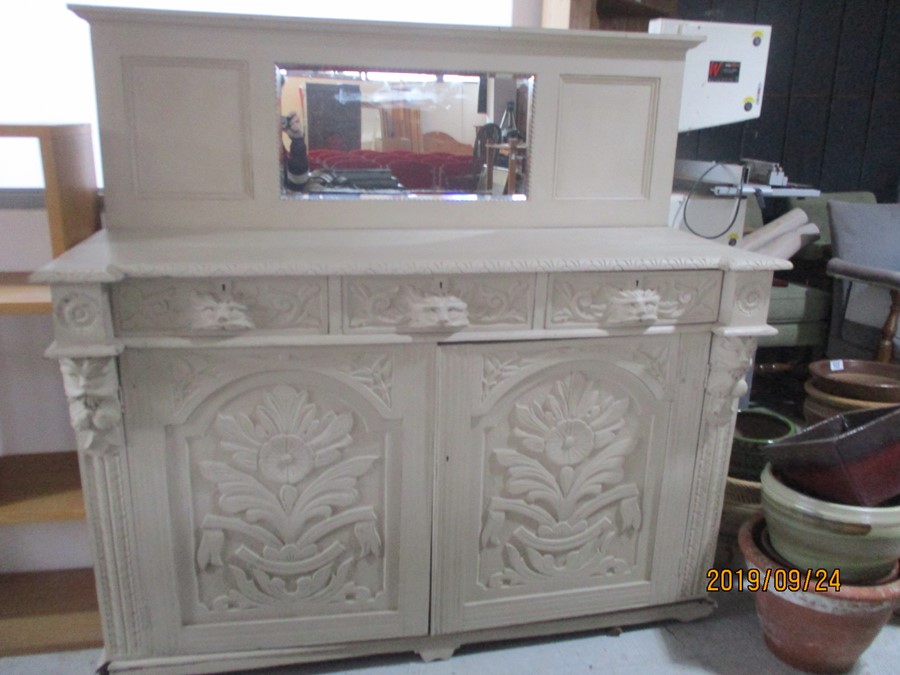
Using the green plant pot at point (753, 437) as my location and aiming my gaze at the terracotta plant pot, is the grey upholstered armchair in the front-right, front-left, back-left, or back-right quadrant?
back-left

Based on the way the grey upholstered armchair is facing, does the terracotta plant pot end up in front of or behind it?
in front

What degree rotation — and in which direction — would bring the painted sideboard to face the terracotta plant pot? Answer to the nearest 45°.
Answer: approximately 90° to its left

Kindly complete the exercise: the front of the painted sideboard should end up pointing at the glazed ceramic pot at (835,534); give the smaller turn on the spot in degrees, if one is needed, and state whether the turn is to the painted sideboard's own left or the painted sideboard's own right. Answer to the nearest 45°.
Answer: approximately 90° to the painted sideboard's own left

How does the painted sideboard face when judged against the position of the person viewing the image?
facing the viewer

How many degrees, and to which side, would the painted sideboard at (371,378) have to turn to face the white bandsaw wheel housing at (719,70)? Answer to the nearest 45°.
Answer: approximately 135° to its left

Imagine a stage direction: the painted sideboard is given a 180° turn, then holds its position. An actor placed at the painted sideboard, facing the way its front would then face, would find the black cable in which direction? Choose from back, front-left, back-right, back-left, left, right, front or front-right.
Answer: front-right

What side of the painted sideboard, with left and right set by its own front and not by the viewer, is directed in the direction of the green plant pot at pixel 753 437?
left

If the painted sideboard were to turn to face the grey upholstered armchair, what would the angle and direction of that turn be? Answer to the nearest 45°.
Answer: approximately 135° to its left

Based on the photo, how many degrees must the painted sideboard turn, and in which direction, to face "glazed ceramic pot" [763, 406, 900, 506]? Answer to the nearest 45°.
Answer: approximately 90° to its left

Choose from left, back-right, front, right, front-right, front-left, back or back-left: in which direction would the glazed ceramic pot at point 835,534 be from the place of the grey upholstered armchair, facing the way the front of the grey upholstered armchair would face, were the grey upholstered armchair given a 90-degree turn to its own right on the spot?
front-left
